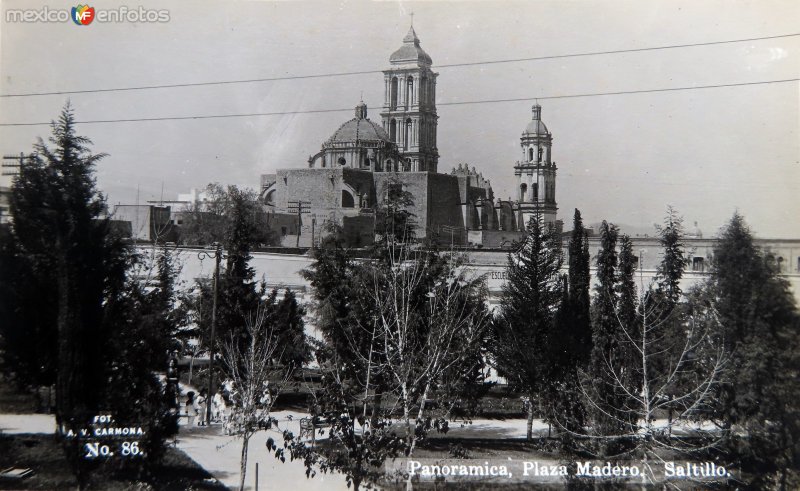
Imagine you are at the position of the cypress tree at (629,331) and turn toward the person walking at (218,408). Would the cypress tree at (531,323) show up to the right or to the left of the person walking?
right

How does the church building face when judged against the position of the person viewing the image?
facing away from the viewer and to the right of the viewer

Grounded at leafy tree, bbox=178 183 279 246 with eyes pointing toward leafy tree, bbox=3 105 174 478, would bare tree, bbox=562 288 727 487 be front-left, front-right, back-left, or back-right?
front-left

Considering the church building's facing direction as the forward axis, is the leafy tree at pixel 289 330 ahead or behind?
behind

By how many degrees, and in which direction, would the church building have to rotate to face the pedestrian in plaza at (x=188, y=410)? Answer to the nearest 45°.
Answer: approximately 135° to its right

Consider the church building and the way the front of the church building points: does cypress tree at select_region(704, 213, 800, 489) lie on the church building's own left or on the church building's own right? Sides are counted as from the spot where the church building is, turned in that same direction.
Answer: on the church building's own right

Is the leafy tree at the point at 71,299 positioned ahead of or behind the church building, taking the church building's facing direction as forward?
behind
